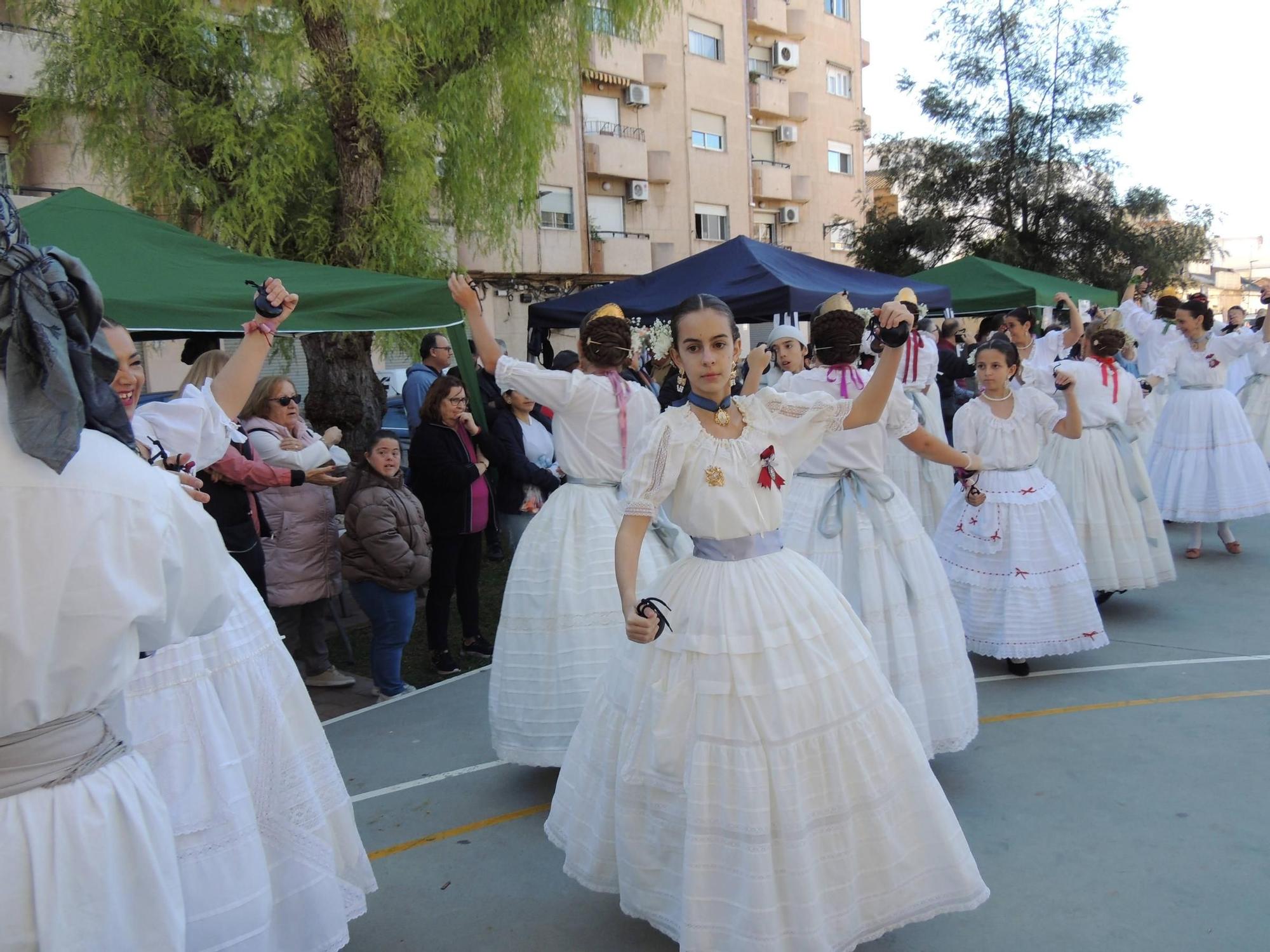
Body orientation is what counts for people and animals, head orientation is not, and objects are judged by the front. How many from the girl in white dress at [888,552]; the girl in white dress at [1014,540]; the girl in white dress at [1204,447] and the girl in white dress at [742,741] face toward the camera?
3

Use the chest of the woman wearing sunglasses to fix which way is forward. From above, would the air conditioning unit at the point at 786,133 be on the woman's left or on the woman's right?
on the woman's left

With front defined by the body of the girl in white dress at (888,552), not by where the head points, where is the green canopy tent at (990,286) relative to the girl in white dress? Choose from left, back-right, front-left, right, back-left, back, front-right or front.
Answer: front

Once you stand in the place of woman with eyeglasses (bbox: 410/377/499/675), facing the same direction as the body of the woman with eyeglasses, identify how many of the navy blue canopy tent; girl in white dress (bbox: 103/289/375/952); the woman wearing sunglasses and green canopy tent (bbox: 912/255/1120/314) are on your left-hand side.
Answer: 2

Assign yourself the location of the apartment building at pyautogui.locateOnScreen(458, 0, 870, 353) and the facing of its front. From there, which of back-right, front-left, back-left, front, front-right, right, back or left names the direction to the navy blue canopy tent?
front-right

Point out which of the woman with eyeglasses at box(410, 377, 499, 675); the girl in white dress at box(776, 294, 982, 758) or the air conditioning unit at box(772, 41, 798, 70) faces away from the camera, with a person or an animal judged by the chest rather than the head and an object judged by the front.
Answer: the girl in white dress

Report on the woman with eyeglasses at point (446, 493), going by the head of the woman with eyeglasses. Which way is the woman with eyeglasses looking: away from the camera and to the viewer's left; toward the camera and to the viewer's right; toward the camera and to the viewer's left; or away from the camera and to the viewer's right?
toward the camera and to the viewer's right

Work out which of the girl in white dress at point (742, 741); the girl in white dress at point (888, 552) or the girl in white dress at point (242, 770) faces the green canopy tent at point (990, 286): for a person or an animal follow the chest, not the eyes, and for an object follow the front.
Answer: the girl in white dress at point (888, 552)

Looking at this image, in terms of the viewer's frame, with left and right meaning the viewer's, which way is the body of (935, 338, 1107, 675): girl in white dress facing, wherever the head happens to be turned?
facing the viewer

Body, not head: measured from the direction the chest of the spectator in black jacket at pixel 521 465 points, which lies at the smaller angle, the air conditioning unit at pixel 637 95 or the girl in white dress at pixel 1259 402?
the girl in white dress

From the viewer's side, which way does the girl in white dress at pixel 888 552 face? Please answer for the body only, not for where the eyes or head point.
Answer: away from the camera

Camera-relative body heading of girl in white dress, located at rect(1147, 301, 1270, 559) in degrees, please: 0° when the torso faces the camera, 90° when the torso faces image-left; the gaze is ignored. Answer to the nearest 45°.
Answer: approximately 0°

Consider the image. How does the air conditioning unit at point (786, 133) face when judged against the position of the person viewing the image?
facing the viewer and to the right of the viewer

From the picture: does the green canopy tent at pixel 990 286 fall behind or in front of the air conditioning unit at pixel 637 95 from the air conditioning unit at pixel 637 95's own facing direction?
in front

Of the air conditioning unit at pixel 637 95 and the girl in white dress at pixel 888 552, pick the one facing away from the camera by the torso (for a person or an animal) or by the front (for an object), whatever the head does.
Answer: the girl in white dress

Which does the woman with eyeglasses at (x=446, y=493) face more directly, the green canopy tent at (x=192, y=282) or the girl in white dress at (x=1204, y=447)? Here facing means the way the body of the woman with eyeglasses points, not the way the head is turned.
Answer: the girl in white dress

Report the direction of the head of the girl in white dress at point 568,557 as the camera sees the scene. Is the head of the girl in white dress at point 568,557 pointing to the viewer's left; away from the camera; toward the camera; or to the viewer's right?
away from the camera

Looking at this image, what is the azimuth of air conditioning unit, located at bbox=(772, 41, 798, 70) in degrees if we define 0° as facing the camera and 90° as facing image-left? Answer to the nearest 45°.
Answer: approximately 315°
